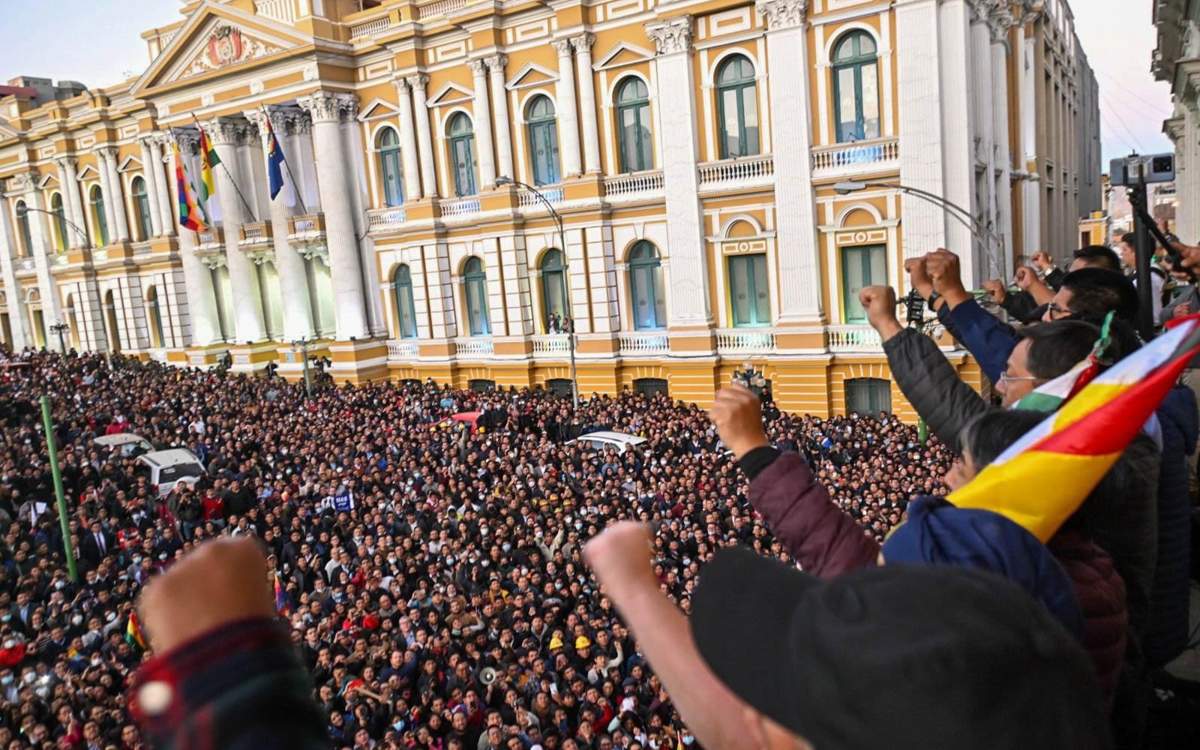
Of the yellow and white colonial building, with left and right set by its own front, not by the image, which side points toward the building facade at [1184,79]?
left

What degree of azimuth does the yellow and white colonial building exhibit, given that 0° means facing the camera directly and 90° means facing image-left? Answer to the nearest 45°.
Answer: approximately 45°

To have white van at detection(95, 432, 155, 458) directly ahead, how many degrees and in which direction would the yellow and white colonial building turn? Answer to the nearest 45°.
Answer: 0° — it already faces it

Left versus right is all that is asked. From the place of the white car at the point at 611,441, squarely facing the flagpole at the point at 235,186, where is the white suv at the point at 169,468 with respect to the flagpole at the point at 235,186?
left

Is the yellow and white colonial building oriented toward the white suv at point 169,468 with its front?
yes

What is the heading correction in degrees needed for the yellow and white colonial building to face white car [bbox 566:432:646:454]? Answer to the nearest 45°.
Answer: approximately 45° to its left
